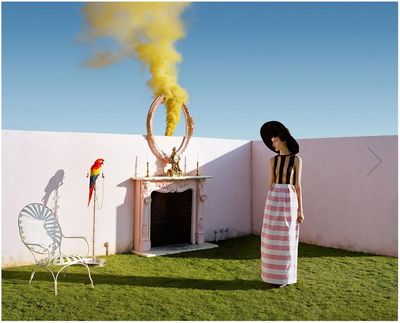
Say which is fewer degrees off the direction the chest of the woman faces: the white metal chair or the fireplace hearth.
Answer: the white metal chair

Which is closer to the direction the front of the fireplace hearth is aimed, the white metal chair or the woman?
the woman

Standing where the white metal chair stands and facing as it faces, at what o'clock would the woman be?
The woman is roughly at 11 o'clock from the white metal chair.

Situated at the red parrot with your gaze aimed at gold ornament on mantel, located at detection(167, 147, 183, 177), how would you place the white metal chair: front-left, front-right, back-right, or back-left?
back-right

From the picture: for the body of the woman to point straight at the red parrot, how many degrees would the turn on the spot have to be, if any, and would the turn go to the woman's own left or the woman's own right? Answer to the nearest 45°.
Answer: approximately 45° to the woman's own right

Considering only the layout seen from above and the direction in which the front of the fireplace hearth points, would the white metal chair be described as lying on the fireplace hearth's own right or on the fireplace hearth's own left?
on the fireplace hearth's own right

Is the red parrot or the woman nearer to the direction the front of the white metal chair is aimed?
the woman

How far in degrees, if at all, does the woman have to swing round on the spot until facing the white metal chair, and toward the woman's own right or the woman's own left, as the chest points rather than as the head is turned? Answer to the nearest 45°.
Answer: approximately 45° to the woman's own right

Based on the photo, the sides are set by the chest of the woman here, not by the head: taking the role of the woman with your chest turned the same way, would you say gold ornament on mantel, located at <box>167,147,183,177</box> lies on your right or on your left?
on your right

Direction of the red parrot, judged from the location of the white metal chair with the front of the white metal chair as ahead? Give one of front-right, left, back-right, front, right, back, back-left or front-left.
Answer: left

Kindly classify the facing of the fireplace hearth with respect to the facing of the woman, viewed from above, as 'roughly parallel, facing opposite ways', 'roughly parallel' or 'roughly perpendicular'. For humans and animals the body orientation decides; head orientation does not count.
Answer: roughly perpendicular

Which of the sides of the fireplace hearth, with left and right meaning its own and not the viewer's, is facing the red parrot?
right

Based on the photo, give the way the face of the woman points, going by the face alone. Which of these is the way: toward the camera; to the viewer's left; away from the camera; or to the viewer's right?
to the viewer's left

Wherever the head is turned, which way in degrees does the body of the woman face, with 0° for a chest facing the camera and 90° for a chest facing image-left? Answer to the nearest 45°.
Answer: approximately 45°

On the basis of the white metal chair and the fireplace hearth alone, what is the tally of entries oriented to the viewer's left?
0
